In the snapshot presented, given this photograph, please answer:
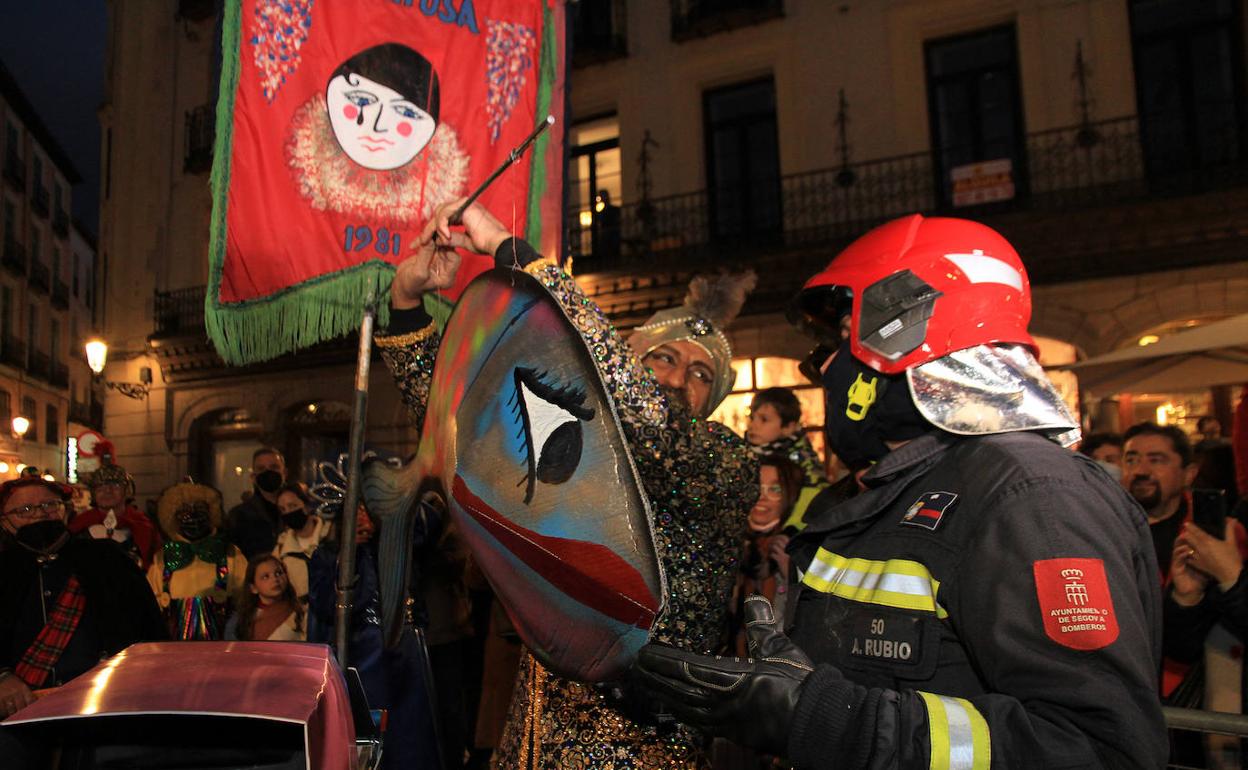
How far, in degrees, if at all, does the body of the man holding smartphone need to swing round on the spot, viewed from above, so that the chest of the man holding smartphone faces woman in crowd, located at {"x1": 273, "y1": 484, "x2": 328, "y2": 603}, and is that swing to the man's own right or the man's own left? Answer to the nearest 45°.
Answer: approximately 45° to the man's own right

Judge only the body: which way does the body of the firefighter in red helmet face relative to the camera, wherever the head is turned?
to the viewer's left

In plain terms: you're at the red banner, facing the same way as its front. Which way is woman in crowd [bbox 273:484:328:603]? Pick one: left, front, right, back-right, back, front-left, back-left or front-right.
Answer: back

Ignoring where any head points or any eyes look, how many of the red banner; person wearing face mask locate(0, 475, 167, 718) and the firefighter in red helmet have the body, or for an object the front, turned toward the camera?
2
